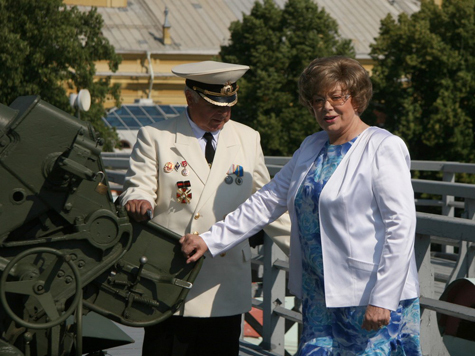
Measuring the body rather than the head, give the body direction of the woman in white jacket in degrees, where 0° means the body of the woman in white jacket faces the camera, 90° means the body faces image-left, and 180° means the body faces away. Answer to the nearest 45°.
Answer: approximately 45°

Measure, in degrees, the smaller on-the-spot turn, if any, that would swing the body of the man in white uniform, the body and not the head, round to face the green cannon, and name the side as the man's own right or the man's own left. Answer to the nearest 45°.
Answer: approximately 45° to the man's own right

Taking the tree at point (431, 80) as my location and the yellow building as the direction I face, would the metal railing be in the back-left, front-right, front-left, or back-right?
back-left

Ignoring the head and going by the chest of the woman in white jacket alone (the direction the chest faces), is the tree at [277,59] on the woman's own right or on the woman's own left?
on the woman's own right

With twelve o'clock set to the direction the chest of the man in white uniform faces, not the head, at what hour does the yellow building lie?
The yellow building is roughly at 6 o'clock from the man in white uniform.

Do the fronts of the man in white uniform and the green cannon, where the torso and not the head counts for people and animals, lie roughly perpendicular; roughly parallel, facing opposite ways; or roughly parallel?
roughly perpendicular

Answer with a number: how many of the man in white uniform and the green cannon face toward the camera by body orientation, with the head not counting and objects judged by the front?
1

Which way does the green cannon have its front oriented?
to the viewer's left

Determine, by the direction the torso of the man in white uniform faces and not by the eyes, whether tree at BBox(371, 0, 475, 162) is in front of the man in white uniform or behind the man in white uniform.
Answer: behind

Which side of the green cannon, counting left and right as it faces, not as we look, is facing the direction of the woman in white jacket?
back
